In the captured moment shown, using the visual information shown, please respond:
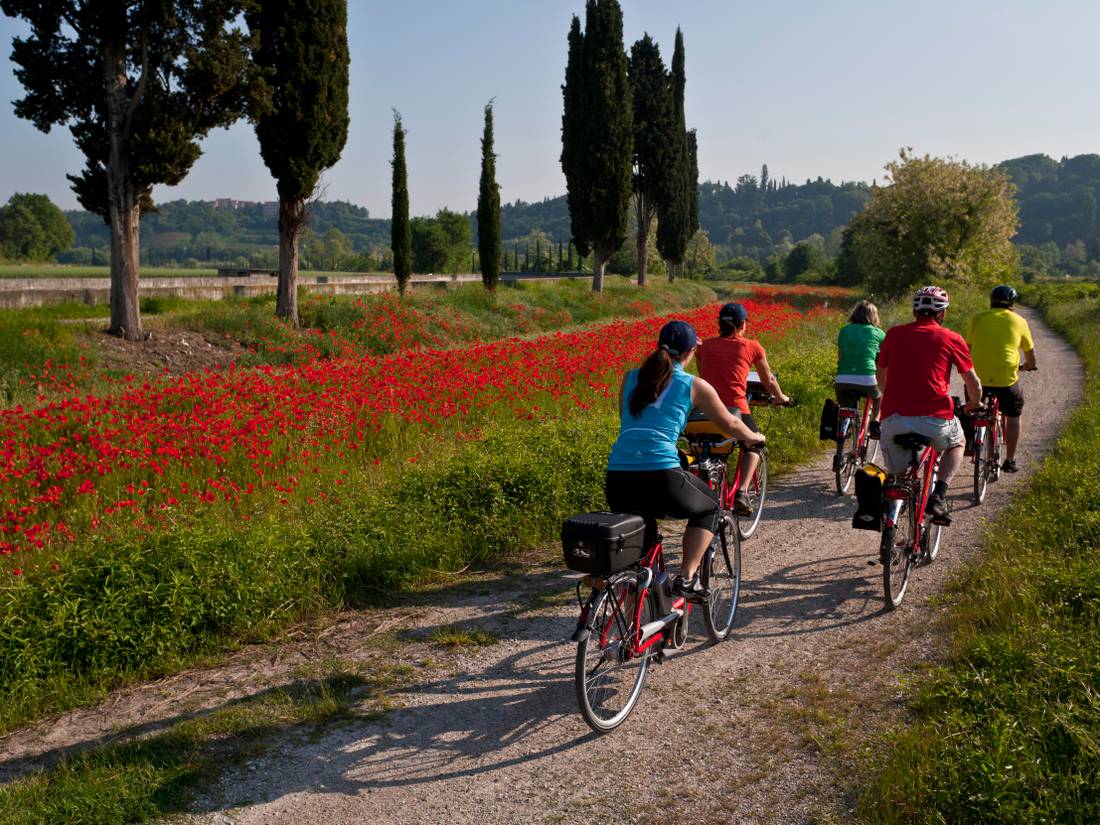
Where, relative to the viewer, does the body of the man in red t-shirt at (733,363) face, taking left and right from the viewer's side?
facing away from the viewer and to the right of the viewer

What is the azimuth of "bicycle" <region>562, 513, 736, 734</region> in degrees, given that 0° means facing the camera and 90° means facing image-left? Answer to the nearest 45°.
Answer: approximately 225°

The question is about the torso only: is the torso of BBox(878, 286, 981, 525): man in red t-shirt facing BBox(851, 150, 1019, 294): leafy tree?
yes

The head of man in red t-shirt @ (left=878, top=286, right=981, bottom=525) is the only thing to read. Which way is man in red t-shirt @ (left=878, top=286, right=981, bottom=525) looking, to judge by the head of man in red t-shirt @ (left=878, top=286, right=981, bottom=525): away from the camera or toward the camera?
away from the camera

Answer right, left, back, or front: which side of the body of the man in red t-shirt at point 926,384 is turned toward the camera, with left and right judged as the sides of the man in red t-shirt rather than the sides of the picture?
back

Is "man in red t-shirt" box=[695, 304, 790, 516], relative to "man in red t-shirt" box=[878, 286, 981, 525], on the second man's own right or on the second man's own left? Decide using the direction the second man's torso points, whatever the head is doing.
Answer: on the second man's own left

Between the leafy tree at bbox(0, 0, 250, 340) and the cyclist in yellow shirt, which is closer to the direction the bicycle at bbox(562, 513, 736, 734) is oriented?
the cyclist in yellow shirt

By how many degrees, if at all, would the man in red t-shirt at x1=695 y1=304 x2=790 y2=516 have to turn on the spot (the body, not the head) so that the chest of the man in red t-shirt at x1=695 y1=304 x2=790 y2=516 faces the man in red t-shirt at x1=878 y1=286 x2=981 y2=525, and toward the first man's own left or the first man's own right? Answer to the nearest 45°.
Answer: approximately 90° to the first man's own right

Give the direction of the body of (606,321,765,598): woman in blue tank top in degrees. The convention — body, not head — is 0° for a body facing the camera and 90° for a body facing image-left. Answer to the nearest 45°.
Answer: approximately 225°
